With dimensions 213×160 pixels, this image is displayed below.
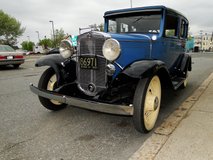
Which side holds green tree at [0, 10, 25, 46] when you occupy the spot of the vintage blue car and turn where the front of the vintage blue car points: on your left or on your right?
on your right

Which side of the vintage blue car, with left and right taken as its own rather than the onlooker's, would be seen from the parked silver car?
right

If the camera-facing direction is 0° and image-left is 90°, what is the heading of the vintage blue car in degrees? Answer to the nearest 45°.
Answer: approximately 45°

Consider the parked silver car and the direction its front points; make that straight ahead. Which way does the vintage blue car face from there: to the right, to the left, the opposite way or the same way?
to the left

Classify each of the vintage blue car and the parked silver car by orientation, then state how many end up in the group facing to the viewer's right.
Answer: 0

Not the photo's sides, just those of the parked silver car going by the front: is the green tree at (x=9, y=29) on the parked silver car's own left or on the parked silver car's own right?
on the parked silver car's own right

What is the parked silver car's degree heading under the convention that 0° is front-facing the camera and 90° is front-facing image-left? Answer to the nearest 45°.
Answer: approximately 135°

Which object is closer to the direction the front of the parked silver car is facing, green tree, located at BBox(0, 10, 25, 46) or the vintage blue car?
the green tree
